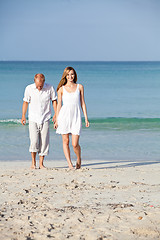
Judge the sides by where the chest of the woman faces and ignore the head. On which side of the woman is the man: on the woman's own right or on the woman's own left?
on the woman's own right

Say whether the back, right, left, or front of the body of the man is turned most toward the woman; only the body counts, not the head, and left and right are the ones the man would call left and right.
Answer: left

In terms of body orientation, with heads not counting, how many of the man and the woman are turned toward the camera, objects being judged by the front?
2

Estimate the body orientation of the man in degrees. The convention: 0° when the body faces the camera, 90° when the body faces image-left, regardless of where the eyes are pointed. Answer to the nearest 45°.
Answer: approximately 0°

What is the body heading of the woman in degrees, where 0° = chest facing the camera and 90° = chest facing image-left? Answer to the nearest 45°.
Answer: approximately 0°
